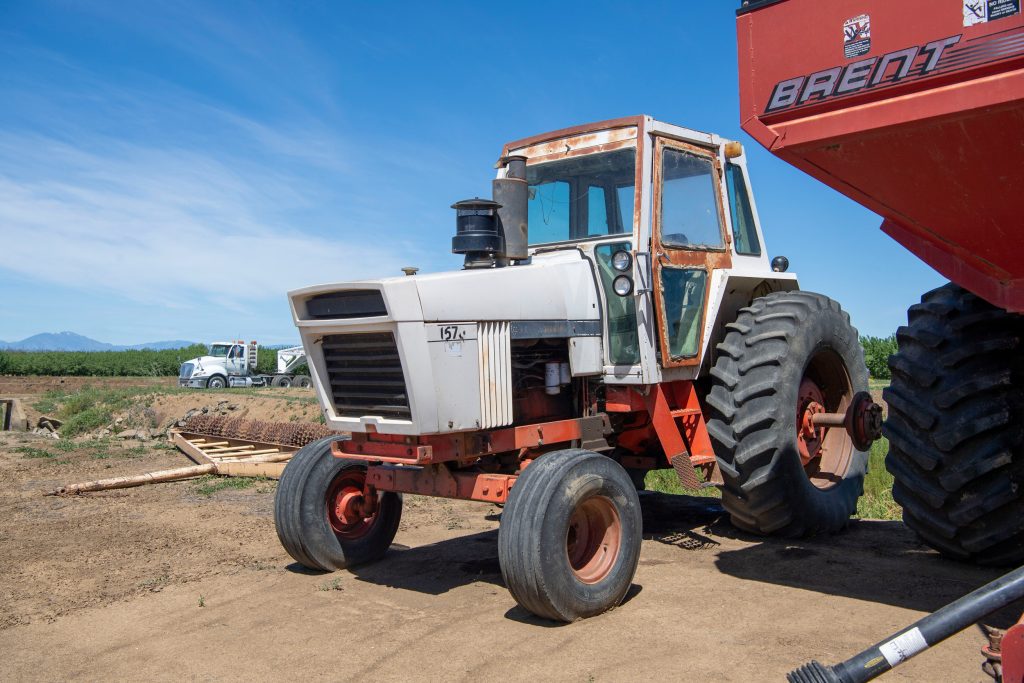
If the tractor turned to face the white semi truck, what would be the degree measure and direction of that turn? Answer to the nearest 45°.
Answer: approximately 90° to its right

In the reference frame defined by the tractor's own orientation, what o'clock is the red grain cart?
The red grain cart is roughly at 9 o'clock from the tractor.

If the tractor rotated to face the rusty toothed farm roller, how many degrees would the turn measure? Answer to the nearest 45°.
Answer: approximately 90° to its right

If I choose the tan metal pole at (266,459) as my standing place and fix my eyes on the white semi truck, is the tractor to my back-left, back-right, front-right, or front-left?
back-right

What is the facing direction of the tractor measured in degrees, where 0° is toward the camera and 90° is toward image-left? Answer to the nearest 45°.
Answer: approximately 45°

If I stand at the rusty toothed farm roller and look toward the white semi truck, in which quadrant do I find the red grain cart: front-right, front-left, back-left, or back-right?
back-right

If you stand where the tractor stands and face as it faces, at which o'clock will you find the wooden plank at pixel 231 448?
The wooden plank is roughly at 3 o'clock from the tractor.
